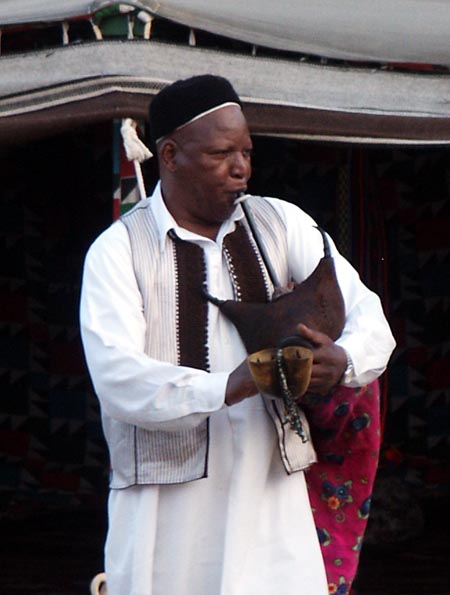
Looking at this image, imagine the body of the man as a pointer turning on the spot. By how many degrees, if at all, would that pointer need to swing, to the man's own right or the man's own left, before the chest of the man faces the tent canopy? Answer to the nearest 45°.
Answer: approximately 135° to the man's own left

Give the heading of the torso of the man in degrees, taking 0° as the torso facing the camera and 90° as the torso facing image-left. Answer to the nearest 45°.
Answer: approximately 315°
